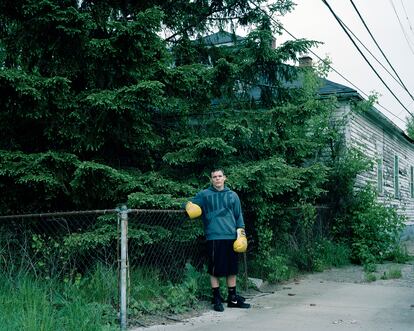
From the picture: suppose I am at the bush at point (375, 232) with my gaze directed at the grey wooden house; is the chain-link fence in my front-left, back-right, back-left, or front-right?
back-left

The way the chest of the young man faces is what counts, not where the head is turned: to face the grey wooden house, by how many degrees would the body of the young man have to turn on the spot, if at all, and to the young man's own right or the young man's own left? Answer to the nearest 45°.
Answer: approximately 135° to the young man's own left

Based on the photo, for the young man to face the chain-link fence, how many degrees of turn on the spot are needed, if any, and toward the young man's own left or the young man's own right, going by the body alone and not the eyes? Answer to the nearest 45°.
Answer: approximately 90° to the young man's own right

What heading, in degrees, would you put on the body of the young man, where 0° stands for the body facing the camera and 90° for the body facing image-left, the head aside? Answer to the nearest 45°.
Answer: approximately 0°

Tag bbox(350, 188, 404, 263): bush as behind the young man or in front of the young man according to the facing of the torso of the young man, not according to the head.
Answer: behind
